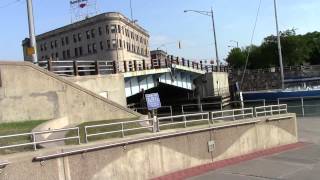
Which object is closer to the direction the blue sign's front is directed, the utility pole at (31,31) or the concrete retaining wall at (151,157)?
the concrete retaining wall

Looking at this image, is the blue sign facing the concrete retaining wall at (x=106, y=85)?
no

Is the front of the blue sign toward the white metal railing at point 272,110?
no

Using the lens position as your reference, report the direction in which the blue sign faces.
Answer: facing the viewer

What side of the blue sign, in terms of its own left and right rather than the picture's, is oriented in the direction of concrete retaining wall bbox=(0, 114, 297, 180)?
front
